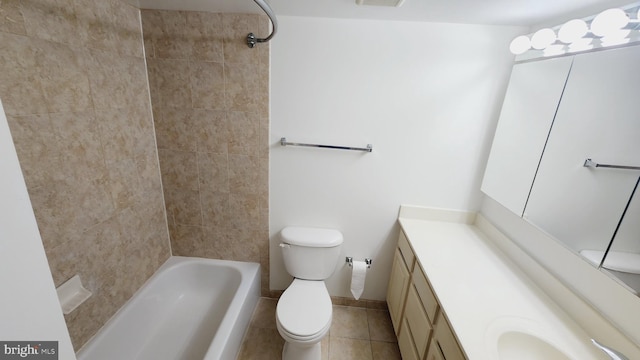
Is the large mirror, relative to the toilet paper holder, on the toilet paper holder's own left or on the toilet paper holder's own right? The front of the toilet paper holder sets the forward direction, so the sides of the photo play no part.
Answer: on the toilet paper holder's own left

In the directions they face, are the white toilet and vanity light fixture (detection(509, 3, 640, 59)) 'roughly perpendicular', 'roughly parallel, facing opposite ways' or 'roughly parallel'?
roughly perpendicular

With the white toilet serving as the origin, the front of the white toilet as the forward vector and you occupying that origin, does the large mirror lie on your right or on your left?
on your left

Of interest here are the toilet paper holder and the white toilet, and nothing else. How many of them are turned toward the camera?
2

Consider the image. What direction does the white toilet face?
toward the camera

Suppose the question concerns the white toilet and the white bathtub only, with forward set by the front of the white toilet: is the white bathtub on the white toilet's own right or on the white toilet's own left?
on the white toilet's own right

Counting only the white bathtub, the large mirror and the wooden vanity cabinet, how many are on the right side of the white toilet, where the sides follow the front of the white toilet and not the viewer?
1

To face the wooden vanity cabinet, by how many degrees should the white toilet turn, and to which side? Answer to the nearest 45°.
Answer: approximately 45° to its left

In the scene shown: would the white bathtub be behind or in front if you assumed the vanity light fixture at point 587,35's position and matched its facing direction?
in front

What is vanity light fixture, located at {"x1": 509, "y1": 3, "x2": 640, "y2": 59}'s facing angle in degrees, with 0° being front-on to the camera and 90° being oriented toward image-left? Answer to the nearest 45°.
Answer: approximately 45°

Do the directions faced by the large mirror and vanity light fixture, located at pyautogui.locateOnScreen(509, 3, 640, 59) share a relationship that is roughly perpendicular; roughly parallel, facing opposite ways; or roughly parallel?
roughly parallel

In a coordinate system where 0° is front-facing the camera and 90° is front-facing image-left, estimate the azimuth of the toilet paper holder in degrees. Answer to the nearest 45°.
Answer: approximately 0°
